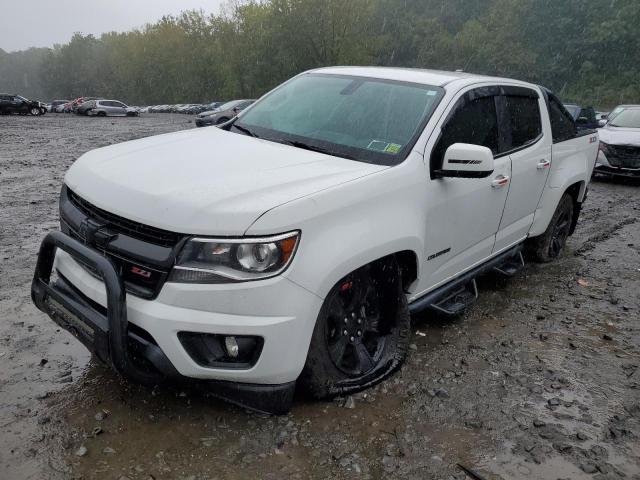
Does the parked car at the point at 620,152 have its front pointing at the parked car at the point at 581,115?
no

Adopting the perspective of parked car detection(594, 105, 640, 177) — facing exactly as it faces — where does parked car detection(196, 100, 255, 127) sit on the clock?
parked car detection(196, 100, 255, 127) is roughly at 4 o'clock from parked car detection(594, 105, 640, 177).

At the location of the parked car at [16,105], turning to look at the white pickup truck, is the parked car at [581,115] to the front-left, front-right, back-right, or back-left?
front-left

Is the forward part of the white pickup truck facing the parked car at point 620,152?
no

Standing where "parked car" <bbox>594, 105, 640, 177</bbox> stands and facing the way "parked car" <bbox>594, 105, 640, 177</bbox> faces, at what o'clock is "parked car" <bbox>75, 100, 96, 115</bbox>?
"parked car" <bbox>75, 100, 96, 115</bbox> is roughly at 4 o'clock from "parked car" <bbox>594, 105, 640, 177</bbox>.

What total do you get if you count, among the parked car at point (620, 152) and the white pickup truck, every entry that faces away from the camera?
0

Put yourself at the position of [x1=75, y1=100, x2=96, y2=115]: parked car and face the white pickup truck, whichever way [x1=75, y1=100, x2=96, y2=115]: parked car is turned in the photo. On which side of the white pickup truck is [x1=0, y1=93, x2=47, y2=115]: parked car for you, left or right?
right

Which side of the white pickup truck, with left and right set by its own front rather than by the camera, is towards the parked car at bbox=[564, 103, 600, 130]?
back

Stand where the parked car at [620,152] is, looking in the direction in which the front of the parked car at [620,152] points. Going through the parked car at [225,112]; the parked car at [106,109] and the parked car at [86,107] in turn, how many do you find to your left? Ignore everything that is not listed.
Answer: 0

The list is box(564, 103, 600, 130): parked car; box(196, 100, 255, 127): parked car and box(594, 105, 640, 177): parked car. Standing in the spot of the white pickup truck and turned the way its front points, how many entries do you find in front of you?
0

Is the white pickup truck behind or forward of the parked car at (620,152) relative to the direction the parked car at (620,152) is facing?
forward

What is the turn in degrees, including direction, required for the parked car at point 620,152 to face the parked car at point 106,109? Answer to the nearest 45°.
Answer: approximately 135° to its right

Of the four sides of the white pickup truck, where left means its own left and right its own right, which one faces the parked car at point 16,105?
right

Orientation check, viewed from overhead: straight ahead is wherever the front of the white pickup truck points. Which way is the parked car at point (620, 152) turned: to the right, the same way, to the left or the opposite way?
the same way

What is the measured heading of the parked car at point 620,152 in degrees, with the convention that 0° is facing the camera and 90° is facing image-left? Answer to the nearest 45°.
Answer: approximately 0°

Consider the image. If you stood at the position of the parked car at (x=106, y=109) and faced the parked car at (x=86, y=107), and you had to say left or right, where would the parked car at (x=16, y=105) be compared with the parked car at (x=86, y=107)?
left

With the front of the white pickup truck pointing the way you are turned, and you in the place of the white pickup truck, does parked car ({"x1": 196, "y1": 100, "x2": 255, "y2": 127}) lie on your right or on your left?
on your right
